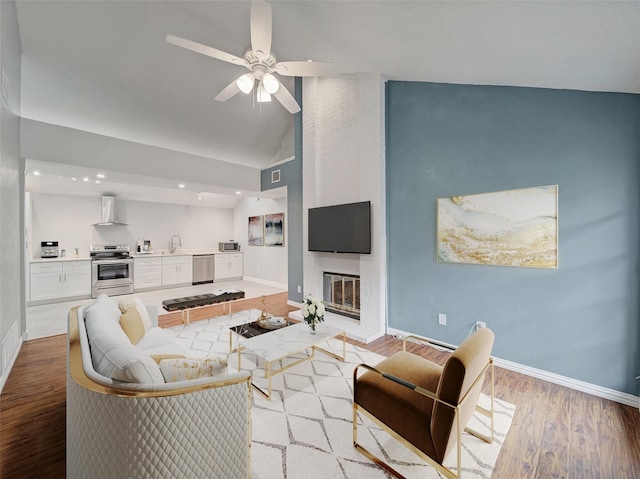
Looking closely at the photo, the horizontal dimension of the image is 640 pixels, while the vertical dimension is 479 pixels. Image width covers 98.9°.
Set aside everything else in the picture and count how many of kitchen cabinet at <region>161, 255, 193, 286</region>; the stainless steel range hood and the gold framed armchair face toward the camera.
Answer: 2

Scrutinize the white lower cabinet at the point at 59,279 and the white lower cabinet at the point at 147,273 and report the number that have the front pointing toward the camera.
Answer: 2

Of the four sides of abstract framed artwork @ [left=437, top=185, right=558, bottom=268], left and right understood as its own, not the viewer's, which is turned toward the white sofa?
front

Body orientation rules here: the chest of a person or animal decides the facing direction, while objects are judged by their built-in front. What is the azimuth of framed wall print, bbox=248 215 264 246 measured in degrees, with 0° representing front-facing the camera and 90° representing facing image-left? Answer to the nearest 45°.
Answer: approximately 45°

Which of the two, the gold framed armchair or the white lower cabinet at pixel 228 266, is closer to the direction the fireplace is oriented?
the gold framed armchair

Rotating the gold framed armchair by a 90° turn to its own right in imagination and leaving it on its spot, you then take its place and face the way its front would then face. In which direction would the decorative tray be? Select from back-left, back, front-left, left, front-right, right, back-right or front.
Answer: left

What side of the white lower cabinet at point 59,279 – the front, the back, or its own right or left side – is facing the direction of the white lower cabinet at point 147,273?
left

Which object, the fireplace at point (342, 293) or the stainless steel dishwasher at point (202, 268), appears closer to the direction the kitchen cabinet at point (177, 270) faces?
the fireplace

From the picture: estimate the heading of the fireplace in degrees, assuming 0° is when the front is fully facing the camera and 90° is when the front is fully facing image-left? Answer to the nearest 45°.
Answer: approximately 45°

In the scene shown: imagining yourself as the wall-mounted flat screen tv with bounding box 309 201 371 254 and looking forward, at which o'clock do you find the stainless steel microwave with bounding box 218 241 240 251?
The stainless steel microwave is roughly at 3 o'clock from the wall-mounted flat screen tv.

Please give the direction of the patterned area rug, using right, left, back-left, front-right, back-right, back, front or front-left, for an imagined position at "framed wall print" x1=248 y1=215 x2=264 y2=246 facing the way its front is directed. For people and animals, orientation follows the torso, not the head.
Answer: front-left

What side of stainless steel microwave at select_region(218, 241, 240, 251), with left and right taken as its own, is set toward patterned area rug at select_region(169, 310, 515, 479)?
front

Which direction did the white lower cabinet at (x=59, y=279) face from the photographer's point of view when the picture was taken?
facing the viewer

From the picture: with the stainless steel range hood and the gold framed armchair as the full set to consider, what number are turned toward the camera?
1
